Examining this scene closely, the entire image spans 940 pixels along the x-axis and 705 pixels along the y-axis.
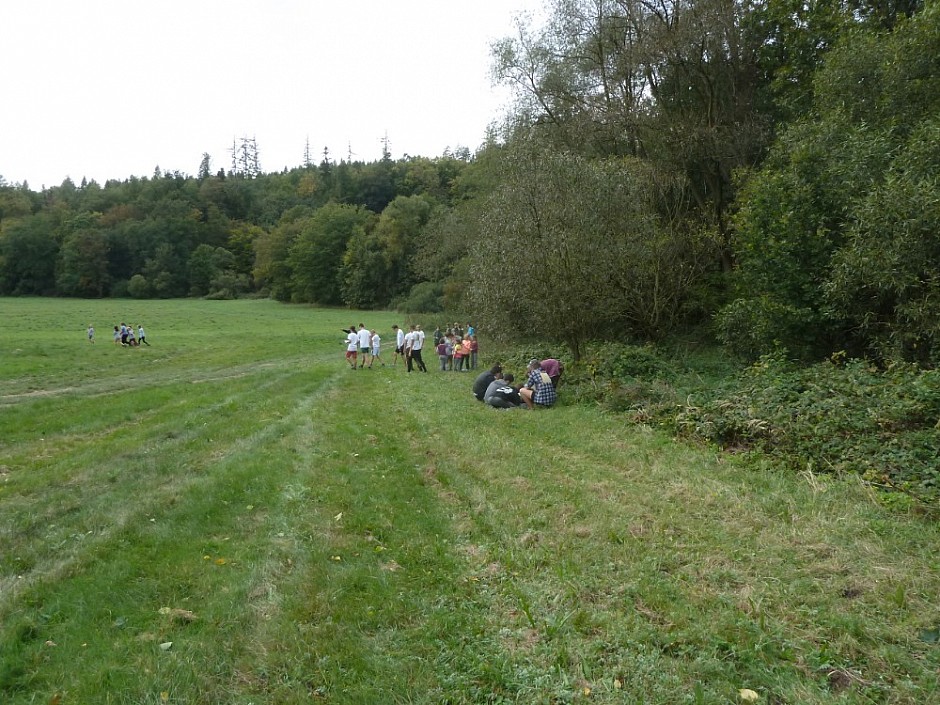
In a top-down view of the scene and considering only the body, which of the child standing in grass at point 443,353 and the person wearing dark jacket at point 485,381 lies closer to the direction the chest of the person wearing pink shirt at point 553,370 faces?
the person wearing dark jacket

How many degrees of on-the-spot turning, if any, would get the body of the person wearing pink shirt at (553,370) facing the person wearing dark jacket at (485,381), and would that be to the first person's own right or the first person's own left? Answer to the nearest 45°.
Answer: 0° — they already face them

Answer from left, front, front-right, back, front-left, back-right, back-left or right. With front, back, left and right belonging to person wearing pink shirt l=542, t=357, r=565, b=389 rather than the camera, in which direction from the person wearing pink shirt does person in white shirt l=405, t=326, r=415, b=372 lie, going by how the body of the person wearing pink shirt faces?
front-right

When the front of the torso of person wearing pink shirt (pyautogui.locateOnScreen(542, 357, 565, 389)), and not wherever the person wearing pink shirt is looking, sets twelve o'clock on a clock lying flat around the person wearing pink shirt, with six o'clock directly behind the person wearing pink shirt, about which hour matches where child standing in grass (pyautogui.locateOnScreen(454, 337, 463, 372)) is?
The child standing in grass is roughly at 2 o'clock from the person wearing pink shirt.

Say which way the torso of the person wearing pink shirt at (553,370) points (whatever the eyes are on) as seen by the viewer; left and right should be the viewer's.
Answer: facing to the left of the viewer

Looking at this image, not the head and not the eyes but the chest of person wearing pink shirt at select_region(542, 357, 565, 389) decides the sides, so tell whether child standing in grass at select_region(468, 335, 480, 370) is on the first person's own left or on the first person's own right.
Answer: on the first person's own right
